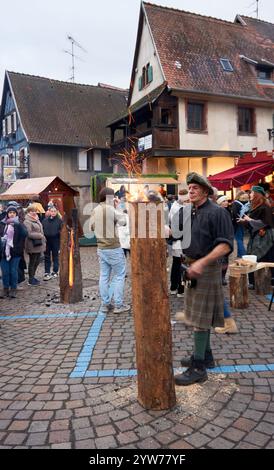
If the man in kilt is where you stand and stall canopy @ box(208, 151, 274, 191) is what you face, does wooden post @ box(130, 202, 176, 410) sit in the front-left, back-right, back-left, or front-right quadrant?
back-left

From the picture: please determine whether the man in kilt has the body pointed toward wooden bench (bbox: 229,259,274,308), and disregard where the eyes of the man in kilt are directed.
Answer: no

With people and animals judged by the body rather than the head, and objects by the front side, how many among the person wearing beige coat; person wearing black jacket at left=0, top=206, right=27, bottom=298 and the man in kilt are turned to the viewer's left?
1

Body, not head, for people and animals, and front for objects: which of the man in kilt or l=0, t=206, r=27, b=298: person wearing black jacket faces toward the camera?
the person wearing black jacket

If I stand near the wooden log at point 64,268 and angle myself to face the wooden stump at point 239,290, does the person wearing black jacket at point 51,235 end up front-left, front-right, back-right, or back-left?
back-left

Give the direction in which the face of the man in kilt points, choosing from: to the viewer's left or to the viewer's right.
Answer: to the viewer's left

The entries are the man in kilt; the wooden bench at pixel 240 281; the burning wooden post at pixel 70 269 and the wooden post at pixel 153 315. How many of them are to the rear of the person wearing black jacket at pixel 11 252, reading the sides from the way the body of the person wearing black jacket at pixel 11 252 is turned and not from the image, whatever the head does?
0

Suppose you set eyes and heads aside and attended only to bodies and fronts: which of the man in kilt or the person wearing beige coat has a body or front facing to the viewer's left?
the man in kilt

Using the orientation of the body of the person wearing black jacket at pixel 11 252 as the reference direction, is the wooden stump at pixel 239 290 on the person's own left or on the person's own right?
on the person's own left

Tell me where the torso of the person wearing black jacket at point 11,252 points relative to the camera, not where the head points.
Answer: toward the camera

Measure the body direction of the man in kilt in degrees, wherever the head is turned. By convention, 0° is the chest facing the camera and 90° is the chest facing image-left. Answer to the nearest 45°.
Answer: approximately 90°
